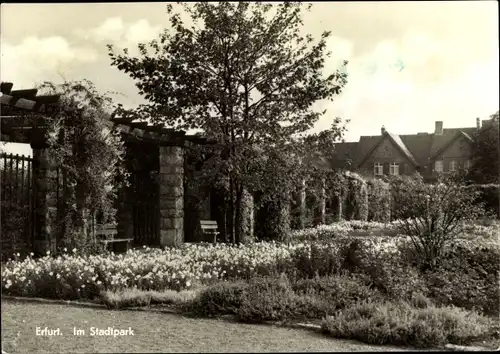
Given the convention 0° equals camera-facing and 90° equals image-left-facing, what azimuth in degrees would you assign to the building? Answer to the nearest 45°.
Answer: approximately 0°

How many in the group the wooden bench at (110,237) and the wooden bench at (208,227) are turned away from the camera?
0

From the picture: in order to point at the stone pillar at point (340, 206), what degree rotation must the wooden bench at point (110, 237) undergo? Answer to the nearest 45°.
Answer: approximately 90° to its left

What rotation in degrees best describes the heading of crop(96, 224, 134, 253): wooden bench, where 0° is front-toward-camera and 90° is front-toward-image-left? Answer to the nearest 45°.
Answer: approximately 315°

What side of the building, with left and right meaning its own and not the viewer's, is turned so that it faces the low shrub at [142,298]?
front

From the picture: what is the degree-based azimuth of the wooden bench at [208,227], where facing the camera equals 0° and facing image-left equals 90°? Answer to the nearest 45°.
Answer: approximately 315°

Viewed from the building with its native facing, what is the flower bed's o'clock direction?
The flower bed is roughly at 12 o'clock from the building.

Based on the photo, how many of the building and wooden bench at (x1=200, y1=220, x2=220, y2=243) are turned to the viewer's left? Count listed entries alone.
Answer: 0
